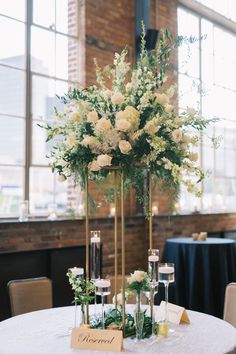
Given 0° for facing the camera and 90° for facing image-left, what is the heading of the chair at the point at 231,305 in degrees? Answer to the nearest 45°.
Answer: approximately 45°

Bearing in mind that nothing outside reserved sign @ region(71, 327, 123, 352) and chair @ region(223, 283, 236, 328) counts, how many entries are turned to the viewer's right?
0

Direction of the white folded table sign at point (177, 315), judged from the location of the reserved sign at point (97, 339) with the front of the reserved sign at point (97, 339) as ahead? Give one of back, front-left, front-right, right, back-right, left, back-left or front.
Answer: back-left

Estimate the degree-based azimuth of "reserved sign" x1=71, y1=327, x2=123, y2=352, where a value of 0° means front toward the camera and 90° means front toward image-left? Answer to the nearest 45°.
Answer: approximately 0°

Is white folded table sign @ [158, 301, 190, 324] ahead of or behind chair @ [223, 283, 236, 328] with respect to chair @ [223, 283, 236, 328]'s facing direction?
ahead

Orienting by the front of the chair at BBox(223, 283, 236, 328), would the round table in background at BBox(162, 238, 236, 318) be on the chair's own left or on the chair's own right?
on the chair's own right

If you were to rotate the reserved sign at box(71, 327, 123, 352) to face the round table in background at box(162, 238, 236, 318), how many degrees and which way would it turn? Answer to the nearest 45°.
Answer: approximately 180°

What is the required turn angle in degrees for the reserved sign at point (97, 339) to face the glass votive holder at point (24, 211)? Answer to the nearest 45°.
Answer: approximately 180°

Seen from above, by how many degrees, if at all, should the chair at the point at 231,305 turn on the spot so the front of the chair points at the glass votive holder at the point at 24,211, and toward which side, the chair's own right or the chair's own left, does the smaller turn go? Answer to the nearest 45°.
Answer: approximately 90° to the chair's own right
